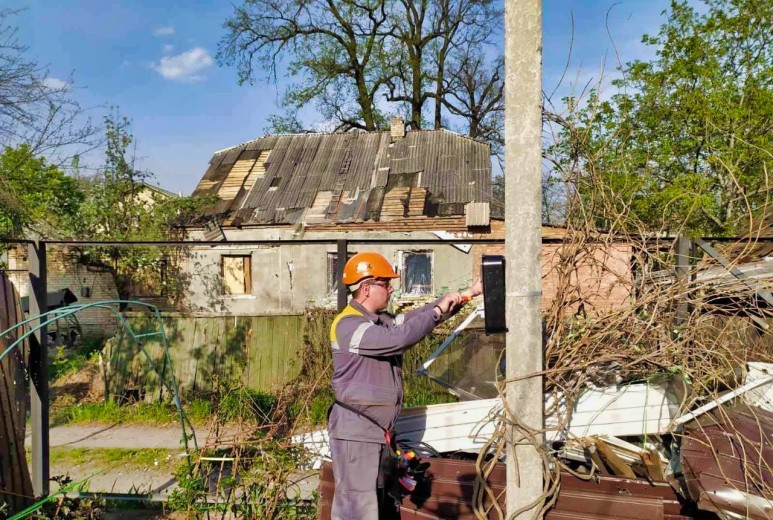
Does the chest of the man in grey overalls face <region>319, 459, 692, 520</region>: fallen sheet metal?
yes

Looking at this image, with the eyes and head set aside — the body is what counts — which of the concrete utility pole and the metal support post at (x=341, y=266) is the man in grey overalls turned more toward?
the concrete utility pole

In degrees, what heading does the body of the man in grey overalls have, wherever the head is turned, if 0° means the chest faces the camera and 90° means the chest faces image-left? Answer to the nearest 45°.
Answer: approximately 270°

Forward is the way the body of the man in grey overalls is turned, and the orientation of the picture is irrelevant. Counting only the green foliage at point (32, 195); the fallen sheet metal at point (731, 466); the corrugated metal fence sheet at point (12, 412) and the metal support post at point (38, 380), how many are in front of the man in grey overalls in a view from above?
1

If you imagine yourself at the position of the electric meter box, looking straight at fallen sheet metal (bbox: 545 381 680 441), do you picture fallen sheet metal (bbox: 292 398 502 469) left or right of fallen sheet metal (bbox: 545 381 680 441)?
left

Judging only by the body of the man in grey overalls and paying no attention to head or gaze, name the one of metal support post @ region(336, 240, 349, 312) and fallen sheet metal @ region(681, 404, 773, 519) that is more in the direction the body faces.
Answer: the fallen sheet metal

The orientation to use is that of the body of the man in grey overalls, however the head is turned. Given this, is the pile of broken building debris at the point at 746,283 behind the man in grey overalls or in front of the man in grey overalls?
in front

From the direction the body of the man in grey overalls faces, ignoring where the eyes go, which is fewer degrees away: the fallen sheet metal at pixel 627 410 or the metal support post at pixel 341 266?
the fallen sheet metal

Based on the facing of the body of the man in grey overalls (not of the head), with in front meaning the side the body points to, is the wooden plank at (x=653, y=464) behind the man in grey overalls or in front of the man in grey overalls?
in front

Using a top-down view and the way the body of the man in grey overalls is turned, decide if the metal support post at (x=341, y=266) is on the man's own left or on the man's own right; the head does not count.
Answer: on the man's own left

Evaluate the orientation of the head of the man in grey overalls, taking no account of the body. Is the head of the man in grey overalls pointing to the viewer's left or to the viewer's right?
to the viewer's right
